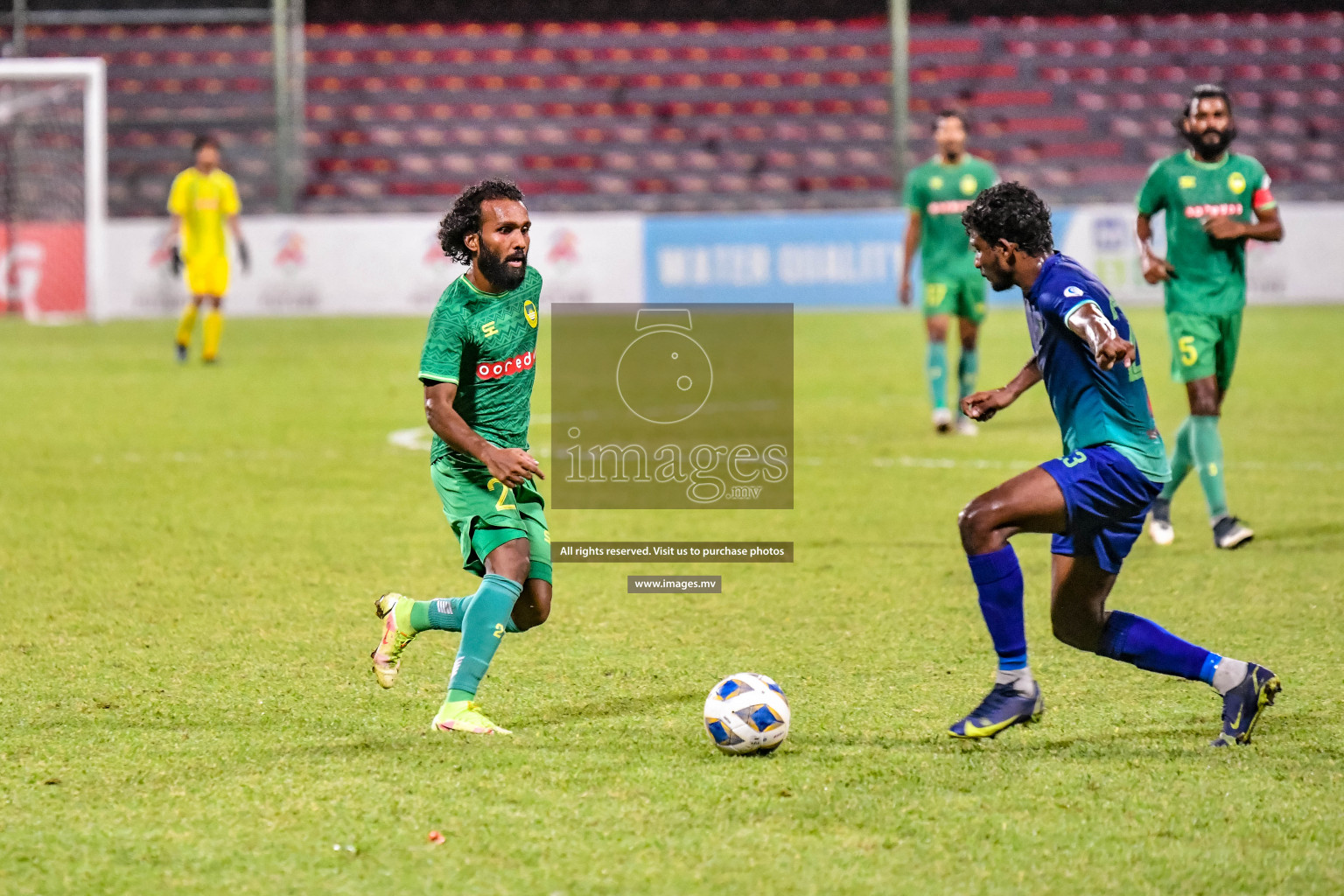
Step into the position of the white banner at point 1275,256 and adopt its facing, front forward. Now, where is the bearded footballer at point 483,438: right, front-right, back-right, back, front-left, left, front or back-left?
front

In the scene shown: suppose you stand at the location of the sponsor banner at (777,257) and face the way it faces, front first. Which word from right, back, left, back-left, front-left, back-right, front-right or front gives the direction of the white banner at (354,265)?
right

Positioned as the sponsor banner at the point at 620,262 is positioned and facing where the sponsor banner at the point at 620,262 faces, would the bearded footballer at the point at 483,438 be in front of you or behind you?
in front

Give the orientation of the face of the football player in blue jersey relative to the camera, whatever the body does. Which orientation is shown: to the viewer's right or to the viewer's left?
to the viewer's left

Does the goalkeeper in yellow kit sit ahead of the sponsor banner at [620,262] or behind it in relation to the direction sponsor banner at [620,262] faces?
ahead

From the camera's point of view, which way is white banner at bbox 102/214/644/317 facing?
toward the camera

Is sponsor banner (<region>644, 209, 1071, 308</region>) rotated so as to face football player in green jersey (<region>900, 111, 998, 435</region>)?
yes

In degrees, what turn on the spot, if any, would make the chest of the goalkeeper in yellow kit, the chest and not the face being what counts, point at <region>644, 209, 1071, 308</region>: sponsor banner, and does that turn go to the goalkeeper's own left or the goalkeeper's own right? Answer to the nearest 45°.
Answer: approximately 135° to the goalkeeper's own left

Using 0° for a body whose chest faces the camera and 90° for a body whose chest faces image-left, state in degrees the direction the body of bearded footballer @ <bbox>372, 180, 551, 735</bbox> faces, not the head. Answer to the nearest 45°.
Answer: approximately 315°

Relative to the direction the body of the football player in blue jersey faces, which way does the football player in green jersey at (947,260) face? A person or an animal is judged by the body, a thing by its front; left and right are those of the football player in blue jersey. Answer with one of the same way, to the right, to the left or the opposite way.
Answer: to the left

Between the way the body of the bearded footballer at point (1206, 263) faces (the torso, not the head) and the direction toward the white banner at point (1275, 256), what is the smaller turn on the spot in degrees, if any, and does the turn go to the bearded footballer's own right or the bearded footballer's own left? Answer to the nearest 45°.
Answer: approximately 180°

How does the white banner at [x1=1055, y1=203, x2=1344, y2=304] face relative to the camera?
toward the camera

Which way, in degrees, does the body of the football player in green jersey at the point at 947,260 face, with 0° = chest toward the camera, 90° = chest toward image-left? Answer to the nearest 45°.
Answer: approximately 0°

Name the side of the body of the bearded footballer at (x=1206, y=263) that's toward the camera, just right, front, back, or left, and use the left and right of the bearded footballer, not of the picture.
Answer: front
